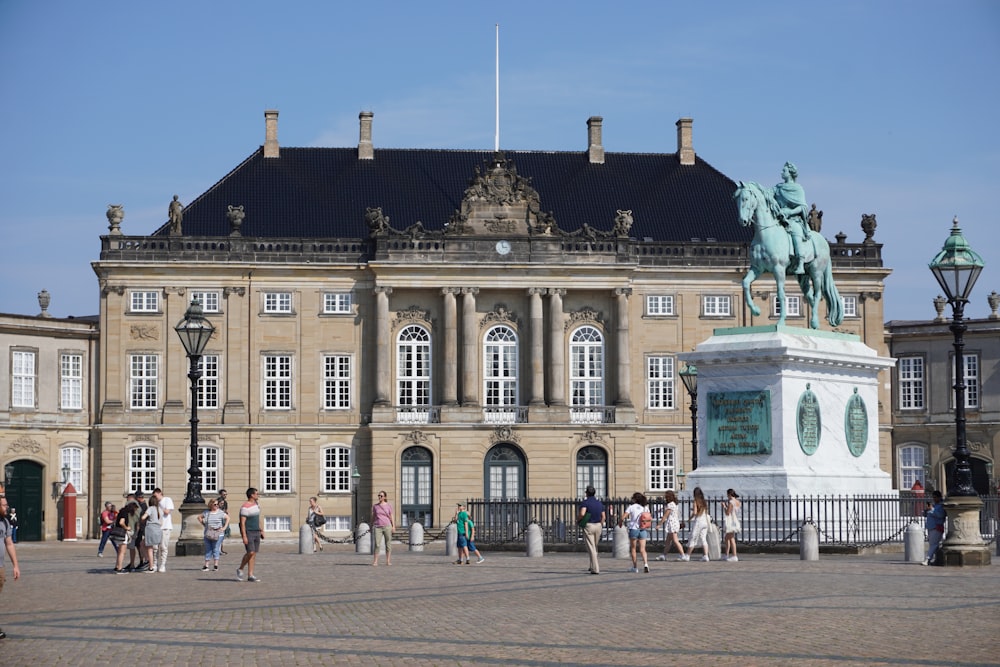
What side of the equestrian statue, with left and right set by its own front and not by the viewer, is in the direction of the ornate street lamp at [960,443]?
left

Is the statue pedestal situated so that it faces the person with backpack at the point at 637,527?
yes

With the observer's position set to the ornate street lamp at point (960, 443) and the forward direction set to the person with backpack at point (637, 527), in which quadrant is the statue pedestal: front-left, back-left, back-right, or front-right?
front-right

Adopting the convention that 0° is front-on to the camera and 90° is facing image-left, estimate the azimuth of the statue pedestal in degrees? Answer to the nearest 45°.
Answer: approximately 45°

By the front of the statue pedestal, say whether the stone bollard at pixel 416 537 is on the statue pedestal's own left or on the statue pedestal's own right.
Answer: on the statue pedestal's own right

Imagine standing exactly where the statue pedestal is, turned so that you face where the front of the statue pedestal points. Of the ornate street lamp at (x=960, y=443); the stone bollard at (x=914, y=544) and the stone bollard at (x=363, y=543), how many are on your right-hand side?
1

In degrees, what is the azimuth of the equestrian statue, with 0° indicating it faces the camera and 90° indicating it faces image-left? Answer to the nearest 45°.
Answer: approximately 45°

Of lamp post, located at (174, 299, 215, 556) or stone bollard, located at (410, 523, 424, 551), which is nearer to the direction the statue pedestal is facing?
the lamp post

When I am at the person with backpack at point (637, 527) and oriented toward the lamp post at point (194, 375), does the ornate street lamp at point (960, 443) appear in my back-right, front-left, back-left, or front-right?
back-right
